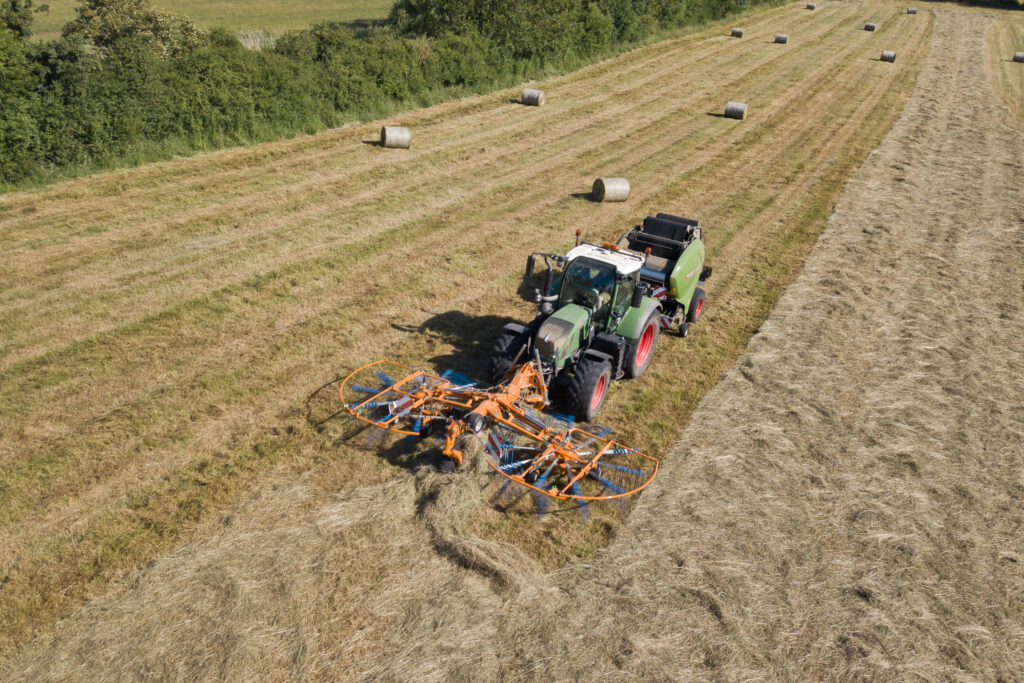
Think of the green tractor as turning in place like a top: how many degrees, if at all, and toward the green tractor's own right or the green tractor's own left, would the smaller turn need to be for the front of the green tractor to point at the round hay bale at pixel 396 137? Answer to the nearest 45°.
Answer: approximately 90° to the green tractor's own right

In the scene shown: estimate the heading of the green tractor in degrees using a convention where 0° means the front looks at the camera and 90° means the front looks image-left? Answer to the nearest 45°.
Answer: approximately 45°

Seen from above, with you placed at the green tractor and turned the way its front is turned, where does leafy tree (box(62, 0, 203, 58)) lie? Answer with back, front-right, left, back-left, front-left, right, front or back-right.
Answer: right

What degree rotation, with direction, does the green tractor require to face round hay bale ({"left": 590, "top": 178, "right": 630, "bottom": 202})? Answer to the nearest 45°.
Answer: approximately 135° to its right

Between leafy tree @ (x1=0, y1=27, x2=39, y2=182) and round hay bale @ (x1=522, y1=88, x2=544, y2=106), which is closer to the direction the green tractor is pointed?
the leafy tree

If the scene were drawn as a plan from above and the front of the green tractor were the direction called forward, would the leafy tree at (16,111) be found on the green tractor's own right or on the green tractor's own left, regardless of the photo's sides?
on the green tractor's own right

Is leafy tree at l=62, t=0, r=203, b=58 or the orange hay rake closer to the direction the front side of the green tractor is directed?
the orange hay rake

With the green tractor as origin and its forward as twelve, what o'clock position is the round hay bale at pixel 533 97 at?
The round hay bale is roughly at 4 o'clock from the green tractor.

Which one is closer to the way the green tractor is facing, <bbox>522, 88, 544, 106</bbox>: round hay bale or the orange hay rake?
the orange hay rake

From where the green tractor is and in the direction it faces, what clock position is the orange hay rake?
The orange hay rake is roughly at 11 o'clock from the green tractor.

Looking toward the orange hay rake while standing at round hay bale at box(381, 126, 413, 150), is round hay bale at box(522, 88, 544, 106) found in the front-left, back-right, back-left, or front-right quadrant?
back-left
